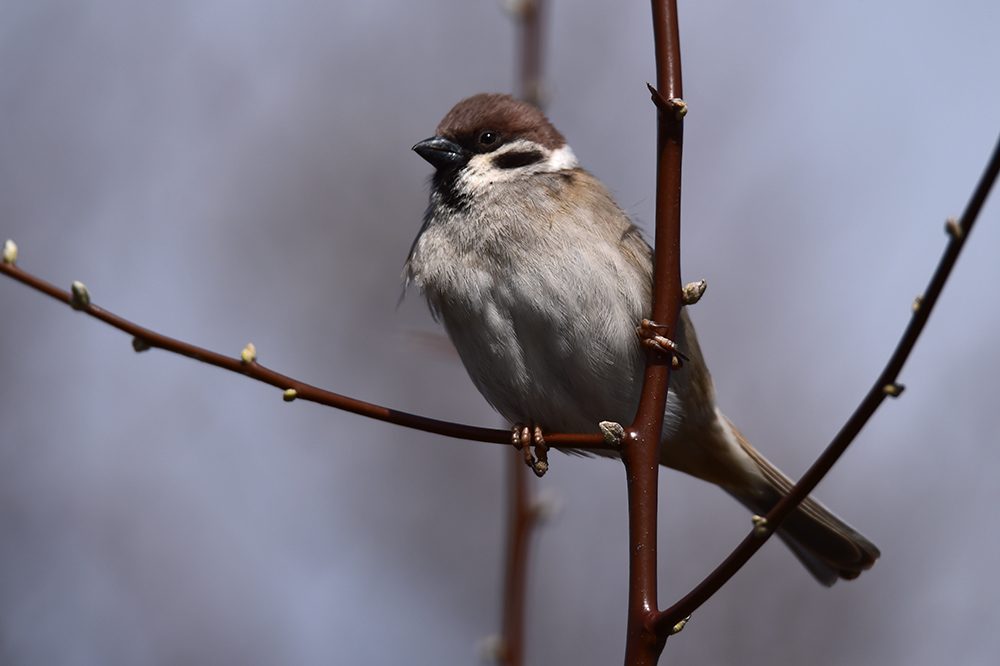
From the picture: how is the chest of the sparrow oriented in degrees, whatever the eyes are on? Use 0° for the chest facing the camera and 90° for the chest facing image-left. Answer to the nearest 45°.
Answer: approximately 45°

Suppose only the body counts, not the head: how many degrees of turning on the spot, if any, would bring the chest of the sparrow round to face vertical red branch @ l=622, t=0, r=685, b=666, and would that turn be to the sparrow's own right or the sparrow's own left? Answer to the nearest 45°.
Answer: approximately 45° to the sparrow's own left

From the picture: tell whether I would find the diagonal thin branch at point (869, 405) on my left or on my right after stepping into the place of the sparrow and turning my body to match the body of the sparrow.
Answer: on my left
